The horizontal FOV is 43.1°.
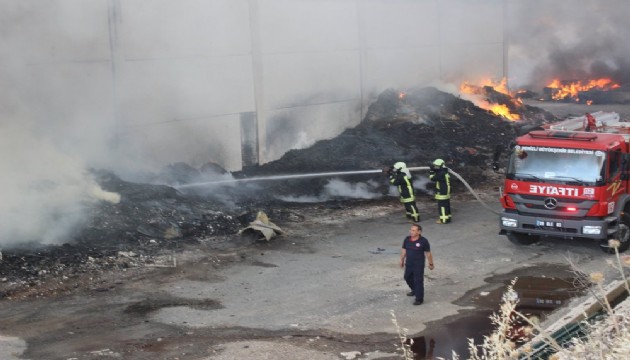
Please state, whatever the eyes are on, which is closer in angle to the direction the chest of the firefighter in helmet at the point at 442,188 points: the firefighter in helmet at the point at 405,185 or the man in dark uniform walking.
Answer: the firefighter in helmet

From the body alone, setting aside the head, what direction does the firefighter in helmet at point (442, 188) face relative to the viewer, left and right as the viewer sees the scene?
facing to the left of the viewer

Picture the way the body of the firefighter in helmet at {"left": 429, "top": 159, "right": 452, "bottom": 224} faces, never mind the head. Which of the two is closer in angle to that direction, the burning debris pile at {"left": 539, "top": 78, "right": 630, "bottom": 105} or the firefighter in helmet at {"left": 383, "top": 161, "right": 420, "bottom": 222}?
the firefighter in helmet

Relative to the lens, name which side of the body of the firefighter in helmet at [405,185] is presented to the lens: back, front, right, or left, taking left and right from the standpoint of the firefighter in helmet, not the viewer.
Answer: left

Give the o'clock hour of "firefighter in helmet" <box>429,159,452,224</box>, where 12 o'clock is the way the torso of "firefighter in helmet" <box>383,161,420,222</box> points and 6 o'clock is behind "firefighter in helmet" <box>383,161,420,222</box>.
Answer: "firefighter in helmet" <box>429,159,452,224</box> is roughly at 6 o'clock from "firefighter in helmet" <box>383,161,420,222</box>.

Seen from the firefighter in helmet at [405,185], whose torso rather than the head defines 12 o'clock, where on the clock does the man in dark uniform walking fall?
The man in dark uniform walking is roughly at 9 o'clock from the firefighter in helmet.

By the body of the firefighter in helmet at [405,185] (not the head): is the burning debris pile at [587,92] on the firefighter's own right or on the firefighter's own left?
on the firefighter's own right

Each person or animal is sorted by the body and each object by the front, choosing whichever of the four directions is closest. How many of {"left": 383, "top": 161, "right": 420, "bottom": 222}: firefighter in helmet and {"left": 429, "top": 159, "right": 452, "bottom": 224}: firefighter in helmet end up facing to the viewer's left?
2

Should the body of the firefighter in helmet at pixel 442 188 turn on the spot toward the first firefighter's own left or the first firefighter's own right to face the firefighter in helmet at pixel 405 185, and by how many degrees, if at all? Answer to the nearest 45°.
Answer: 0° — they already face them

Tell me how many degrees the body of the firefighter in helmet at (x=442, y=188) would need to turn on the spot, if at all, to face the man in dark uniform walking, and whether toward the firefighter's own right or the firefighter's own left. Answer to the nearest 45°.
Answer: approximately 90° to the firefighter's own left
